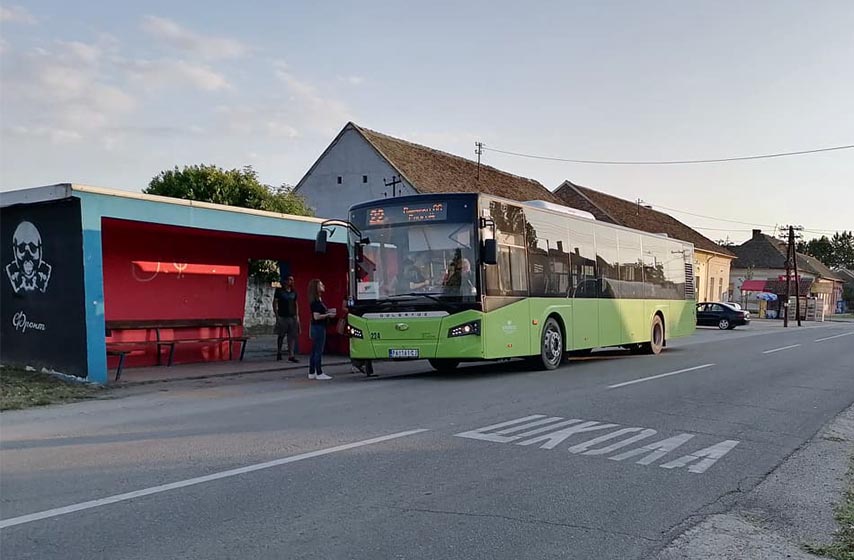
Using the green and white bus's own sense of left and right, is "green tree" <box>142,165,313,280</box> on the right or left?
on its right

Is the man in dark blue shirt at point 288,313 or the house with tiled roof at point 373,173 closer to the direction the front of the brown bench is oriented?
the man in dark blue shirt

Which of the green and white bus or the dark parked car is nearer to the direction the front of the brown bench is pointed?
the green and white bus

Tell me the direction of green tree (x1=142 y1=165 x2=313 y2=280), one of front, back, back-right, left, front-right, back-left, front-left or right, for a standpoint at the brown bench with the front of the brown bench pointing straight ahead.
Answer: back-left

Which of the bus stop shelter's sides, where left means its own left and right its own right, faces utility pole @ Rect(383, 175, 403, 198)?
left

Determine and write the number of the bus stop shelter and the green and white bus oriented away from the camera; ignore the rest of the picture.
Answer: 0

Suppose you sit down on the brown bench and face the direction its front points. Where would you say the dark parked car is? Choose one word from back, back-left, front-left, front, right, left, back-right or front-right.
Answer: left

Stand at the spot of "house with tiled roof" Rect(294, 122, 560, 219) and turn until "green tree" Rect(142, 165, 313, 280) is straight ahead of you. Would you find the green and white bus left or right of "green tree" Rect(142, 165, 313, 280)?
left

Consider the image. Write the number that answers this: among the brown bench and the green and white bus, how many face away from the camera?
0

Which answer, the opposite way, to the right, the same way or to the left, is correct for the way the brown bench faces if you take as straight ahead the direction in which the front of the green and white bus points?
to the left

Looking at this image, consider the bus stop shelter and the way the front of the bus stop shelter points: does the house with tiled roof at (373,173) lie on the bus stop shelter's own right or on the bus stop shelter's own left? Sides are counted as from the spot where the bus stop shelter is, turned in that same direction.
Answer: on the bus stop shelter's own left

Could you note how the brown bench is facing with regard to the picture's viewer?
facing the viewer and to the right of the viewer

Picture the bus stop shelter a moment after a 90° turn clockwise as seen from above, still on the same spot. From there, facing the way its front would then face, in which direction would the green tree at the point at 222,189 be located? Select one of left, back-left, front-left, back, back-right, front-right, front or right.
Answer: back-right
